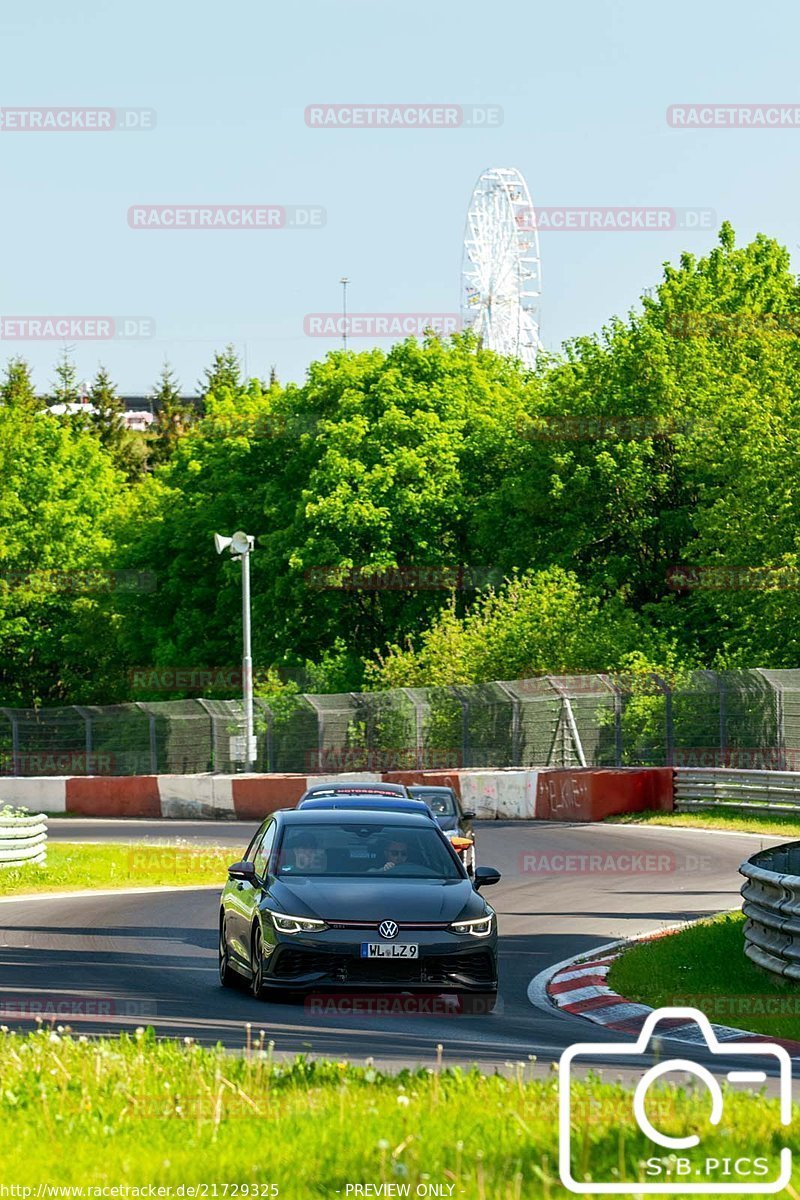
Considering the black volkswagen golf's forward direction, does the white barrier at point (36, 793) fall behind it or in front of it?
behind

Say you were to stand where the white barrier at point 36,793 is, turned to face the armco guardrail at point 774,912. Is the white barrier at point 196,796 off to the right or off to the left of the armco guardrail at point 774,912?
left

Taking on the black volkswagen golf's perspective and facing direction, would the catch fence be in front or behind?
behind

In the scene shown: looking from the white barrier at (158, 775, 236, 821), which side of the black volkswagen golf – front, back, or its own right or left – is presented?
back

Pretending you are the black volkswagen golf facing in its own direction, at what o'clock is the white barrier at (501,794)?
The white barrier is roughly at 6 o'clock from the black volkswagen golf.

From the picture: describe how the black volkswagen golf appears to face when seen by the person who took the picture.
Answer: facing the viewer

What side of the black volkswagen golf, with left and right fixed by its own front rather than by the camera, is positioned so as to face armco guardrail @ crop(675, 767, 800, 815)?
back

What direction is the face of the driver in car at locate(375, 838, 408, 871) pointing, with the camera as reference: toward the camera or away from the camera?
toward the camera

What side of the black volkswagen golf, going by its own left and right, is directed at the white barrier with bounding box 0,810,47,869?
back

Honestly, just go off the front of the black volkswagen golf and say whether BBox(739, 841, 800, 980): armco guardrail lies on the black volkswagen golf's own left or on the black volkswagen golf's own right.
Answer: on the black volkswagen golf's own left

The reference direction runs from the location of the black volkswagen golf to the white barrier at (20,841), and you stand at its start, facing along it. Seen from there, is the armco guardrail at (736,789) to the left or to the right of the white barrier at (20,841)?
right
